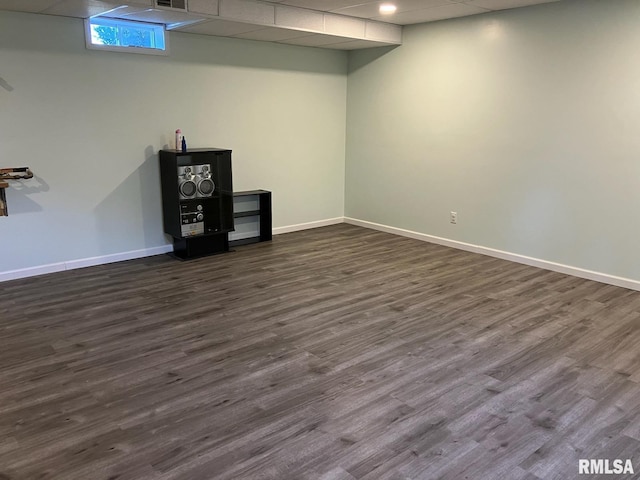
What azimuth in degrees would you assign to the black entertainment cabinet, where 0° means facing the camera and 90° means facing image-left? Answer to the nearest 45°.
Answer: approximately 315°

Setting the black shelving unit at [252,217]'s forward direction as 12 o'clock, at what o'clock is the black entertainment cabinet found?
The black entertainment cabinet is roughly at 3 o'clock from the black shelving unit.

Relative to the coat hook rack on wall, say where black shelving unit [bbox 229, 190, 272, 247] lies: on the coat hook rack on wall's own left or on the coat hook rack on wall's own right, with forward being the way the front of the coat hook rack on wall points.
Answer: on the coat hook rack on wall's own left

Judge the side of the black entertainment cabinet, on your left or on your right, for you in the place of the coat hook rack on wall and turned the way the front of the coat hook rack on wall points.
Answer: on your left

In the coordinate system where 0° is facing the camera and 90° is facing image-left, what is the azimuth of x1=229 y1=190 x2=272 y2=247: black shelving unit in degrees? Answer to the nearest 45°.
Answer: approximately 315°

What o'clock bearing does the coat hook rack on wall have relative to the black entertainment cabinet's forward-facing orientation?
The coat hook rack on wall is roughly at 4 o'clock from the black entertainment cabinet.

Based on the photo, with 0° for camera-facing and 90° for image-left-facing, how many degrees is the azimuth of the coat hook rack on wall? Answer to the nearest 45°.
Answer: approximately 0°
